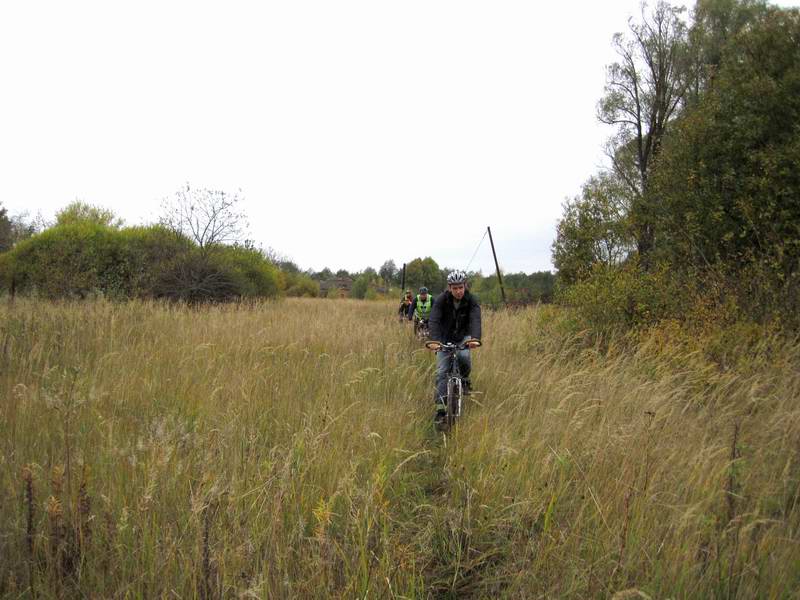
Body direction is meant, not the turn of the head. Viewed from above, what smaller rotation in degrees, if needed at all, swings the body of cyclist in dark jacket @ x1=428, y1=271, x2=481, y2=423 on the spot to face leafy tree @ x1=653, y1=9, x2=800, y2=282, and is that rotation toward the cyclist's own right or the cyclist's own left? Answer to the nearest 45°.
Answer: approximately 135° to the cyclist's own left

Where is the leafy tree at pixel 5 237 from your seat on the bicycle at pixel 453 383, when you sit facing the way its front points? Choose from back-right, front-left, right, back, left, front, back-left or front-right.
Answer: back-right

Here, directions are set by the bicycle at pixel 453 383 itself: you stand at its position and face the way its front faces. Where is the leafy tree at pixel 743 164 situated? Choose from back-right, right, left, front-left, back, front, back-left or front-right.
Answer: back-left

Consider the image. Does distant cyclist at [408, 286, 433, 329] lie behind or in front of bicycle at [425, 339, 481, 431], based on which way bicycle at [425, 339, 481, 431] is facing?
behind

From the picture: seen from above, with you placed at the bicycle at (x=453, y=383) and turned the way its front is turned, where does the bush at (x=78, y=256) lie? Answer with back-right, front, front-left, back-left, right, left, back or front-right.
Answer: back-right

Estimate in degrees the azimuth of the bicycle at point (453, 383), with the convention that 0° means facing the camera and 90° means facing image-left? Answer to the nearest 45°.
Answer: approximately 0°

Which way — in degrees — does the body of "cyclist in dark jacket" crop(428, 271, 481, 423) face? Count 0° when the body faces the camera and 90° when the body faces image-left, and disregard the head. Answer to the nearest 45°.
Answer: approximately 0°

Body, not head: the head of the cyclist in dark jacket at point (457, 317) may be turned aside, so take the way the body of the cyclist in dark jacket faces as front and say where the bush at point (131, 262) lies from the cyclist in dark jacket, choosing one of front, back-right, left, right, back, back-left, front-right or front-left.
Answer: back-right
